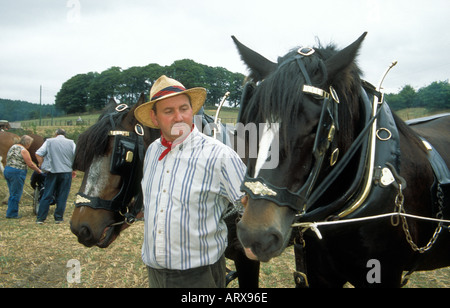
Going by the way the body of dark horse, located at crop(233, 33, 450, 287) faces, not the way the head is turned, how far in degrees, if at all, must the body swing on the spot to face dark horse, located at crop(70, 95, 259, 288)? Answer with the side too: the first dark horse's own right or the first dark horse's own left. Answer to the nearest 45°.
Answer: approximately 45° to the first dark horse's own right

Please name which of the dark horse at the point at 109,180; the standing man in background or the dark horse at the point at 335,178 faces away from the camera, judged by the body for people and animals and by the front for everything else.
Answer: the standing man in background

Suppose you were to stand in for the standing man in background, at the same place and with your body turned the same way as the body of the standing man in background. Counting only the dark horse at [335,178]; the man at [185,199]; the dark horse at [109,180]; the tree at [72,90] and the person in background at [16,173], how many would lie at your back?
3

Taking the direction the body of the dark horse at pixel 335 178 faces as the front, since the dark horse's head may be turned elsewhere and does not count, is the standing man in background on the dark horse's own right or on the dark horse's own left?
on the dark horse's own right

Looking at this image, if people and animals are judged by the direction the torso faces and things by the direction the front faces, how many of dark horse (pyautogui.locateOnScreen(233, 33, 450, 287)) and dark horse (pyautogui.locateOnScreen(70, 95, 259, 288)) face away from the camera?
0

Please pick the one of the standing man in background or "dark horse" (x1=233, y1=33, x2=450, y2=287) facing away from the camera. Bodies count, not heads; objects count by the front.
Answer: the standing man in background

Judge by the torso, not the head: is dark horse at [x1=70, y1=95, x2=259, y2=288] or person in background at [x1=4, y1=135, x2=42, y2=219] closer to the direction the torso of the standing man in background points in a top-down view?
the person in background

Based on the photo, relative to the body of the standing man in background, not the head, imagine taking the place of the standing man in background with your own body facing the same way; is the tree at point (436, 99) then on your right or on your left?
on your right

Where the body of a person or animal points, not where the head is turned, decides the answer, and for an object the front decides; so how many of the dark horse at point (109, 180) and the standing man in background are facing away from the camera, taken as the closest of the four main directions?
1

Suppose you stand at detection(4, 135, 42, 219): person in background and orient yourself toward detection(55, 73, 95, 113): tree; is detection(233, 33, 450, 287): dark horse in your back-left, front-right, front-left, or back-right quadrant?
back-right

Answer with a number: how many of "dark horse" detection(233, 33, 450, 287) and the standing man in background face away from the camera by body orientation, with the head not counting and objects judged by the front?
1

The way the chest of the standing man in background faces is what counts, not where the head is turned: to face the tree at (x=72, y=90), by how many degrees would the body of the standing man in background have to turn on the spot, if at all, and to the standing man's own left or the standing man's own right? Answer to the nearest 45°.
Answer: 0° — they already face it

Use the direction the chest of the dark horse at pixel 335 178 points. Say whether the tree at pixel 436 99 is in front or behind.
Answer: behind

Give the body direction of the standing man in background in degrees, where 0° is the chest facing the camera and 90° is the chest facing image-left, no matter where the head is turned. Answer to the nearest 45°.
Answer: approximately 180°

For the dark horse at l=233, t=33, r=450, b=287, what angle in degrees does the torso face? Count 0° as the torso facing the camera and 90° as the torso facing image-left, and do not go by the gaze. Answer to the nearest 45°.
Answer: approximately 45°

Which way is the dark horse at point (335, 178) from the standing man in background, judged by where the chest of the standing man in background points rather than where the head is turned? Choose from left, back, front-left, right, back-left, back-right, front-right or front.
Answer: back

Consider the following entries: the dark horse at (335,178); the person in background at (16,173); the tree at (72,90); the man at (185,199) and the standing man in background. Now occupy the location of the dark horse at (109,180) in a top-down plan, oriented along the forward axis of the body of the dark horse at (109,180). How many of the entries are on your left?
2
